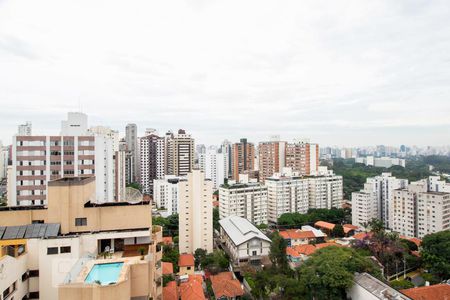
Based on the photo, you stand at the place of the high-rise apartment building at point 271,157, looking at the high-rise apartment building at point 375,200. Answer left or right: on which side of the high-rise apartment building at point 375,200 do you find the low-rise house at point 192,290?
right

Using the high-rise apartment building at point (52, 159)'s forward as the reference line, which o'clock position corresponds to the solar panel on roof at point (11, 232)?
The solar panel on roof is roughly at 12 o'clock from the high-rise apartment building.

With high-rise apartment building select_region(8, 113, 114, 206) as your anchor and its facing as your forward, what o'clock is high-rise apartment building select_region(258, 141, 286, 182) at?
high-rise apartment building select_region(258, 141, 286, 182) is roughly at 8 o'clock from high-rise apartment building select_region(8, 113, 114, 206).

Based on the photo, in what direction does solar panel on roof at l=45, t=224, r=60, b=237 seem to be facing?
toward the camera

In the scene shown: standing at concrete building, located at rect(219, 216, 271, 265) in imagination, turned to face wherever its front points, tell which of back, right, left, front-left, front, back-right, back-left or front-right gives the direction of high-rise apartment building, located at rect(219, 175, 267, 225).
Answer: back-left

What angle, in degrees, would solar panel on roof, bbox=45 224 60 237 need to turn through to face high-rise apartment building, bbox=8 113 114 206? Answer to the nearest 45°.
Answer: approximately 180°

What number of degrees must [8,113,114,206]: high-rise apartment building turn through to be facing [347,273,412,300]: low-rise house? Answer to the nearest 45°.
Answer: approximately 45° to its left

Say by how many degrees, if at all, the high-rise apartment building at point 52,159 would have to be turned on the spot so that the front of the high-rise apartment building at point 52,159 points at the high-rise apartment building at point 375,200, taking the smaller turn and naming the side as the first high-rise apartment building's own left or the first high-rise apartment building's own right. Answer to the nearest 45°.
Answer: approximately 90° to the first high-rise apartment building's own left

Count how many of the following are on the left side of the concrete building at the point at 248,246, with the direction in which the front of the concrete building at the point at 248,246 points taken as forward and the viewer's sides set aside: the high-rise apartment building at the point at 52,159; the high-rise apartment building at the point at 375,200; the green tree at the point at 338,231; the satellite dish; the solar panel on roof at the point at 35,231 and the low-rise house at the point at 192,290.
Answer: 2

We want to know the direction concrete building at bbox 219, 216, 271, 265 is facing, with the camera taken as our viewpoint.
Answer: facing the viewer and to the right of the viewer

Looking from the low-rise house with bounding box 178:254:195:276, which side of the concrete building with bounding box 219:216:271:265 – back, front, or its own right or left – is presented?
right

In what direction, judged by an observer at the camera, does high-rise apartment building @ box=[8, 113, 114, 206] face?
facing the viewer

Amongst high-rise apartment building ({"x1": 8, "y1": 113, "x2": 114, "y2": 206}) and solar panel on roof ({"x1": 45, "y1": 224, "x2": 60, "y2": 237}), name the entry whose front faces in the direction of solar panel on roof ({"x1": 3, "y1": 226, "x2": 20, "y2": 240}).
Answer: the high-rise apartment building

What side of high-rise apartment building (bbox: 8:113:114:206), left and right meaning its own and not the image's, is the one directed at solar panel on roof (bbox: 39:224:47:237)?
front
